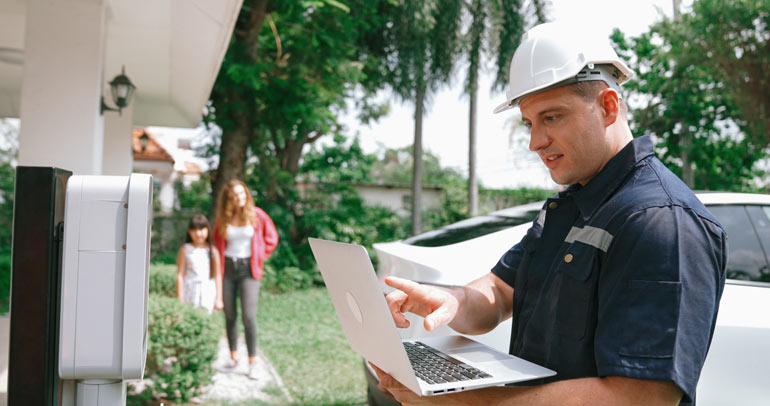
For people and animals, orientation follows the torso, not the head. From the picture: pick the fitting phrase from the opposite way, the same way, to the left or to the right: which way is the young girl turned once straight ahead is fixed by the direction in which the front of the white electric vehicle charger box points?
to the right

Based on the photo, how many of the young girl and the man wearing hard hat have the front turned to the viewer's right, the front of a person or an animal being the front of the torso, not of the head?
0

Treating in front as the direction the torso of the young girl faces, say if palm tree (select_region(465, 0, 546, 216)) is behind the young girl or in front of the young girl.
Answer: behind

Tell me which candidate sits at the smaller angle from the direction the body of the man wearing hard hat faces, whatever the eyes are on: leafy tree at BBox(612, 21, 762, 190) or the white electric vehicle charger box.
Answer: the white electric vehicle charger box

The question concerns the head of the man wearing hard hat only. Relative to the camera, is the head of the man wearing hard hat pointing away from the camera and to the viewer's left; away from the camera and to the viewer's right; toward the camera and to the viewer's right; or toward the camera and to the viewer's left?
toward the camera and to the viewer's left

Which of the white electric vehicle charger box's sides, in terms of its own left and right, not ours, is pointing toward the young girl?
left

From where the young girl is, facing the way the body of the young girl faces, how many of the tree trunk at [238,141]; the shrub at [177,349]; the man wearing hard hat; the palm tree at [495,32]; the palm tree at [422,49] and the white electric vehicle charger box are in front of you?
3

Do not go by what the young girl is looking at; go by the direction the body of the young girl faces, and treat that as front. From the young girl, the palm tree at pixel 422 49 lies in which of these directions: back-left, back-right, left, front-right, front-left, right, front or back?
back-left

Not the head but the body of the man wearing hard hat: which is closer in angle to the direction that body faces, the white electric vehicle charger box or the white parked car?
the white electric vehicle charger box

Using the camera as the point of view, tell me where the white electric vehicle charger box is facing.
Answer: facing to the right of the viewer

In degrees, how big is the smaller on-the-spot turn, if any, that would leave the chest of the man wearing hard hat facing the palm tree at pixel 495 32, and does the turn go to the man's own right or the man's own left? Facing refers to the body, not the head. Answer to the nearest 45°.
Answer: approximately 135° to the man's own right

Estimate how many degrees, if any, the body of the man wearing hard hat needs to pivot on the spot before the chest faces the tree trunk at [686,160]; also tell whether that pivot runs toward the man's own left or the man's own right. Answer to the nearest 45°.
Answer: approximately 135° to the man's own right

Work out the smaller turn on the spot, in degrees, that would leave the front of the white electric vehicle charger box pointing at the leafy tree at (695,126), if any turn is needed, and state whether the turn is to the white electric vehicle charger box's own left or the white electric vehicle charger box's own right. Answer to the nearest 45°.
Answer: approximately 45° to the white electric vehicle charger box's own left

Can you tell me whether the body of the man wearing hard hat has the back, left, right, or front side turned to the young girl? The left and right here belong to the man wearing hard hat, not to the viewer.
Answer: right

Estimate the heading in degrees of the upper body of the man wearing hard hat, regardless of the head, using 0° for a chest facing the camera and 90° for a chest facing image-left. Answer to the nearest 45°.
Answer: approximately 45°

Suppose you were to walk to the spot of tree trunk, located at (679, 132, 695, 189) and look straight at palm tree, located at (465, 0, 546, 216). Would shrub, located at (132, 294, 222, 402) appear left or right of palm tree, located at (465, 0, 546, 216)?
left
